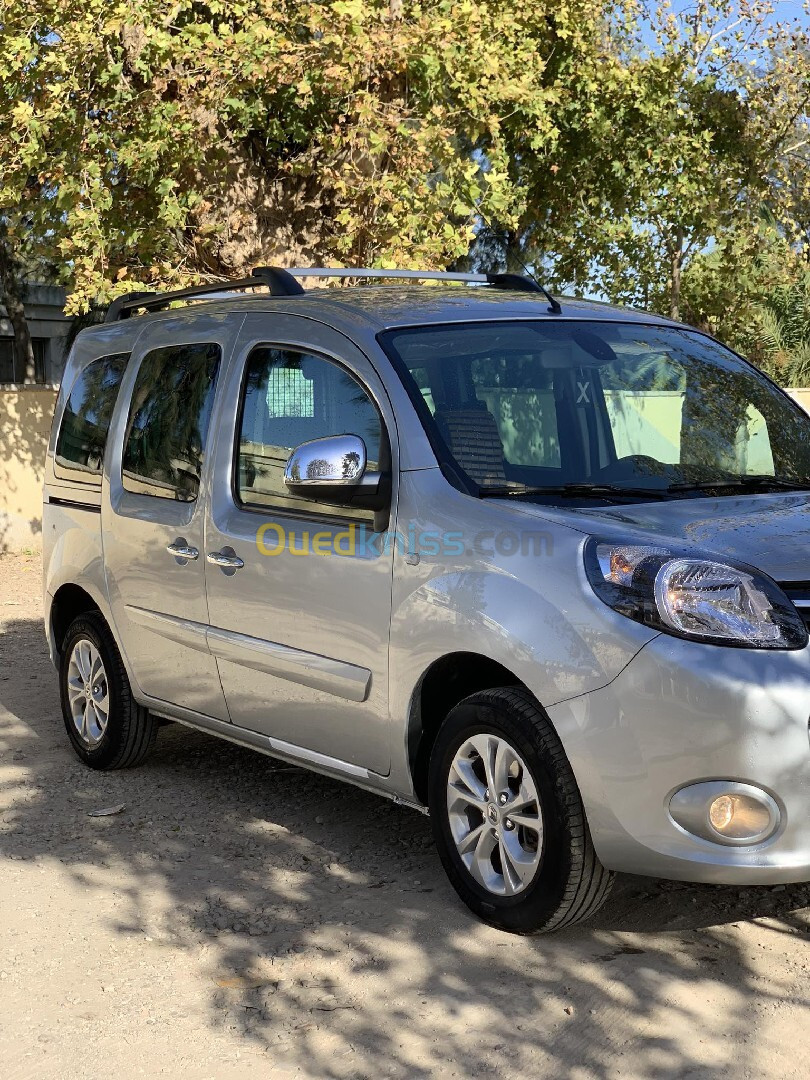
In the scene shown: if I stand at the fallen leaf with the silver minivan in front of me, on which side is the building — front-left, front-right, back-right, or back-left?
back-left

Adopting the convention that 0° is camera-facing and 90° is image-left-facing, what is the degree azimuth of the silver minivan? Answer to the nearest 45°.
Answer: approximately 315°

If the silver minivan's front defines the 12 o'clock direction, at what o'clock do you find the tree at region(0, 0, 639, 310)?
The tree is roughly at 7 o'clock from the silver minivan.

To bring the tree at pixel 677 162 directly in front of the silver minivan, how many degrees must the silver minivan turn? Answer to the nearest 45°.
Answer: approximately 135° to its left

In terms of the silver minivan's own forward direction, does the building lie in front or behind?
behind

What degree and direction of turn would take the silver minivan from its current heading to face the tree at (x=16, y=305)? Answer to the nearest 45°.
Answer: approximately 135° to its left

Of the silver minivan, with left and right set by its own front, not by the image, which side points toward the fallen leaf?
right
